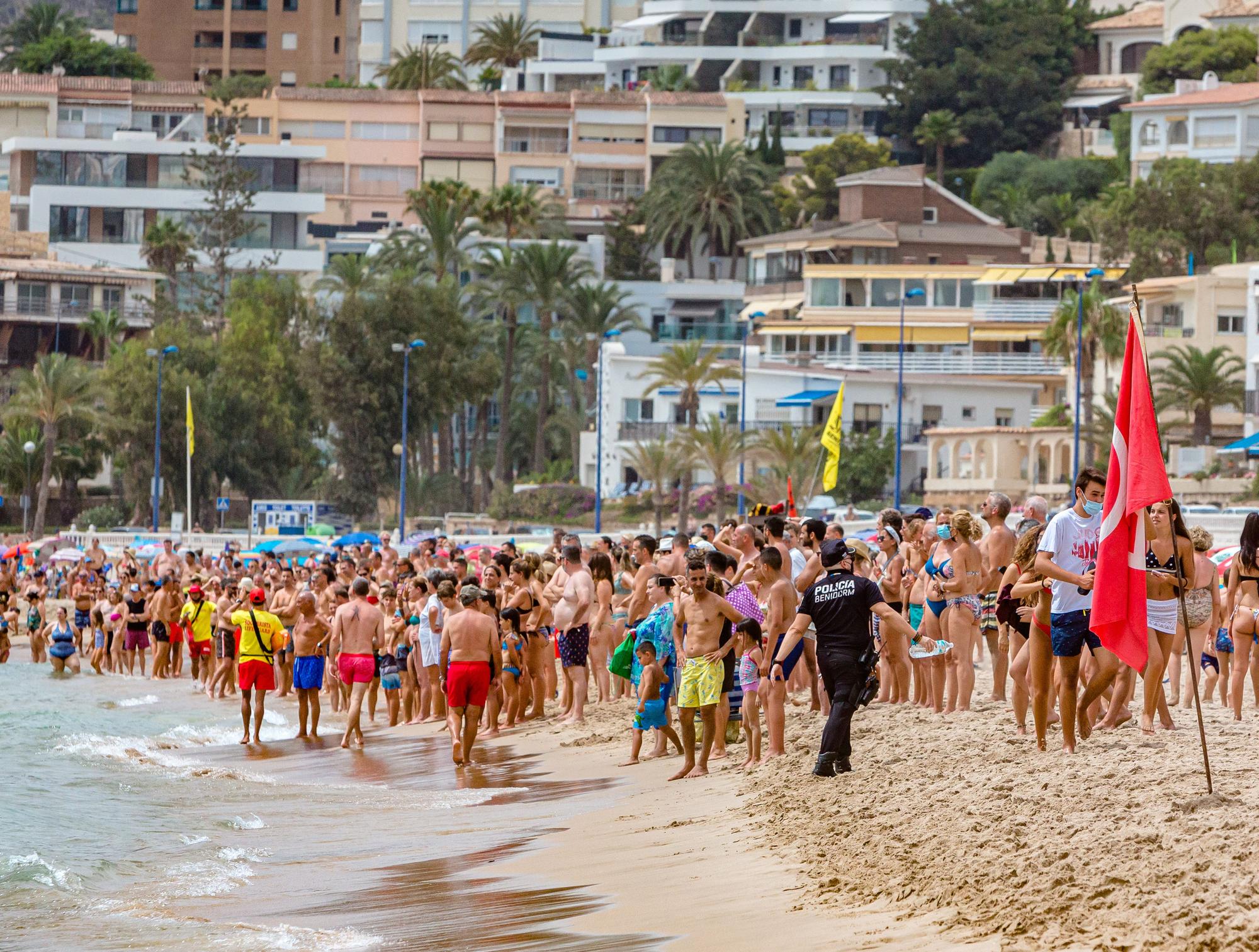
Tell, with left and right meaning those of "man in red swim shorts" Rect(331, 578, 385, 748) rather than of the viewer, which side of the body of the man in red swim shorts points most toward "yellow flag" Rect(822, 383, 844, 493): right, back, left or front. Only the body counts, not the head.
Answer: front

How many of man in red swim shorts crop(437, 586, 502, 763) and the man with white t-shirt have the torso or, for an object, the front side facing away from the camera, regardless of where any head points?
1

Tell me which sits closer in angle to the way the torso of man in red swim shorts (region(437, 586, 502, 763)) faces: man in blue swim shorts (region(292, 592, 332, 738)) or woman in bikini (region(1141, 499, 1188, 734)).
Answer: the man in blue swim shorts

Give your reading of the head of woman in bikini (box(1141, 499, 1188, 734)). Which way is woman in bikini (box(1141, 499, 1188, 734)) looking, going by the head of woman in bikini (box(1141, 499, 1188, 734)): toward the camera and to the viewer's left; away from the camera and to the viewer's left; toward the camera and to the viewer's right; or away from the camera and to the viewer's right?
toward the camera and to the viewer's left

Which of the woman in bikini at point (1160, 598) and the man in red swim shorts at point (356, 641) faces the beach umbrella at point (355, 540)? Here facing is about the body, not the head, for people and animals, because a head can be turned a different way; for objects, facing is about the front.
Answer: the man in red swim shorts

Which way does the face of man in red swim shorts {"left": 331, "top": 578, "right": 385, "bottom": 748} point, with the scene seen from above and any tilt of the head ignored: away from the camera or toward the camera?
away from the camera

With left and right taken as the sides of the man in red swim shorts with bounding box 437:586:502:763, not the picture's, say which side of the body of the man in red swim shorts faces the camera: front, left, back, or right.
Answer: back

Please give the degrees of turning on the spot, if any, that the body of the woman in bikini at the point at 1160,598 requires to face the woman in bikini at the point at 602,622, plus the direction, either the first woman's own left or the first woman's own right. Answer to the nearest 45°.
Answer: approximately 90° to the first woman's own right

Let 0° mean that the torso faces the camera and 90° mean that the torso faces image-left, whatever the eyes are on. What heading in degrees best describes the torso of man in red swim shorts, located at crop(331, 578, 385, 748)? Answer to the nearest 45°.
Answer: approximately 180°
